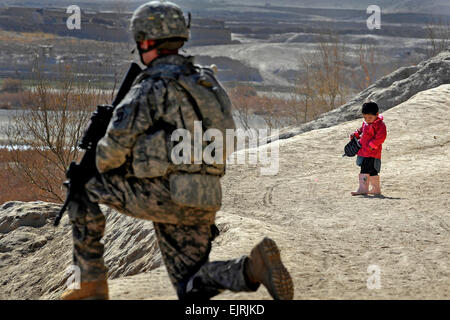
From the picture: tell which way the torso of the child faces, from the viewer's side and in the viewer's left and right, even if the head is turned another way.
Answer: facing the viewer and to the left of the viewer

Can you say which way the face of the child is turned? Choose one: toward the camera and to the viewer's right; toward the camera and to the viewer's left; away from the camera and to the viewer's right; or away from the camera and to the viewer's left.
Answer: toward the camera and to the viewer's left

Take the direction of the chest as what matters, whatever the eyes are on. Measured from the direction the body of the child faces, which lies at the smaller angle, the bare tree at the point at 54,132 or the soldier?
the soldier

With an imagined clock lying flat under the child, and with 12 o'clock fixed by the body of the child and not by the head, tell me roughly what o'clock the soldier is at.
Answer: The soldier is roughly at 11 o'clock from the child.

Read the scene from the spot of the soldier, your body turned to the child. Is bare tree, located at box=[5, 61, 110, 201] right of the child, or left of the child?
left

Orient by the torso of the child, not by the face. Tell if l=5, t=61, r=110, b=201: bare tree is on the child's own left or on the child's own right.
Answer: on the child's own right
